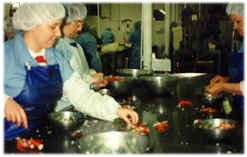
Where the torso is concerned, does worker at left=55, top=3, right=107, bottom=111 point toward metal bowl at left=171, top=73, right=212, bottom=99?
yes

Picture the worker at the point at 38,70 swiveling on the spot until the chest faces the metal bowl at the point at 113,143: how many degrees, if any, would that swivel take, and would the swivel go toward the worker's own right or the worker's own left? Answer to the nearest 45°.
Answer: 0° — they already face it

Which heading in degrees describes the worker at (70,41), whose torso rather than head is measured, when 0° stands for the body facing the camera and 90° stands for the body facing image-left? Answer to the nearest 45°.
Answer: approximately 270°

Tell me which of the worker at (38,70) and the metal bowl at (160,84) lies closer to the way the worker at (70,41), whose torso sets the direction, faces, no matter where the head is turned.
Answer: the metal bowl

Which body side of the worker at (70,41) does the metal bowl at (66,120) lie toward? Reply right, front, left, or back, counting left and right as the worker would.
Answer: right

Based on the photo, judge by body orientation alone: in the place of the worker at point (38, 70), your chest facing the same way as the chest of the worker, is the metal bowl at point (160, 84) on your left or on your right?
on your left

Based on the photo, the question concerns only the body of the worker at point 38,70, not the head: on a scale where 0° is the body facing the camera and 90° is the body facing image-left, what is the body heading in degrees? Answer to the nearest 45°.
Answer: approximately 315°

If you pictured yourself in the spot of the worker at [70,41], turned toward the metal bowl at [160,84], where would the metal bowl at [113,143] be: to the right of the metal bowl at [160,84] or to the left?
right

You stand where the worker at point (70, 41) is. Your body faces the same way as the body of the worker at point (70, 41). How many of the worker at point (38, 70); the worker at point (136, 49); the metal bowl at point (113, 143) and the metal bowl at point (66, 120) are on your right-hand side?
3

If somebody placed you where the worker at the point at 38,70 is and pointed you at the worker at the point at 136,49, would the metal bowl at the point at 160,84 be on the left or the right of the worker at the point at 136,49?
right

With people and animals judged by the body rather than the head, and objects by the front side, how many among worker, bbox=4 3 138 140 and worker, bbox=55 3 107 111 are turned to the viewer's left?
0
